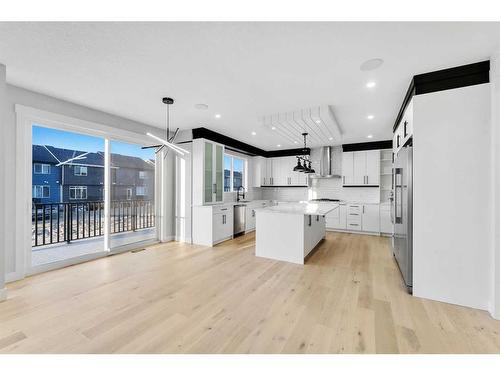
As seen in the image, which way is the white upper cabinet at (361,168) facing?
toward the camera

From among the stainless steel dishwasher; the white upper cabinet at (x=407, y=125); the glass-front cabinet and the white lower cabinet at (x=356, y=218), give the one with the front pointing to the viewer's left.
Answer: the white upper cabinet

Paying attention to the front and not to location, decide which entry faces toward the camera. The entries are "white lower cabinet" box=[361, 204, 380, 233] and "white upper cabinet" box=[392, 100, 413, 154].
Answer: the white lower cabinet

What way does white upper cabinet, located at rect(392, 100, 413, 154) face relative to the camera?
to the viewer's left

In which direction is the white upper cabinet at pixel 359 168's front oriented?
toward the camera

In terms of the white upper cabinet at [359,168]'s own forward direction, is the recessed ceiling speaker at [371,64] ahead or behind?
ahead

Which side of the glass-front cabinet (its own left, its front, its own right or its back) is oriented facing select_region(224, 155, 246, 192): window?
left

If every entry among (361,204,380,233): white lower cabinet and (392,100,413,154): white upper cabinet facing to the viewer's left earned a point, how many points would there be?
1

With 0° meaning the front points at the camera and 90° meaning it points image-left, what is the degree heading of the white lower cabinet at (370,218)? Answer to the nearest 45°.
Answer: approximately 0°
